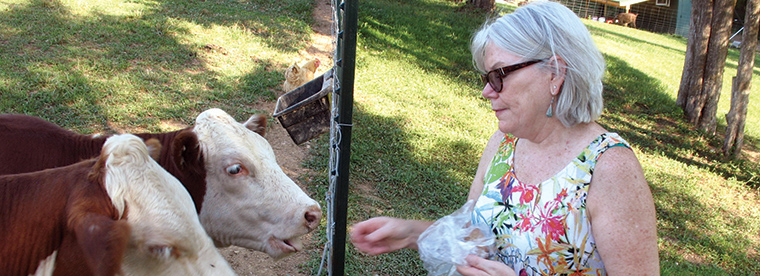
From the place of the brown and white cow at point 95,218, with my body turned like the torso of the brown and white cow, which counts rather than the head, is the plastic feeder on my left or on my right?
on my left

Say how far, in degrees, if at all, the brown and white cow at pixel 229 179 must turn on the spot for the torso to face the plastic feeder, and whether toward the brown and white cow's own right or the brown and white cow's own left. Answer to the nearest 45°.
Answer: approximately 45° to the brown and white cow's own left

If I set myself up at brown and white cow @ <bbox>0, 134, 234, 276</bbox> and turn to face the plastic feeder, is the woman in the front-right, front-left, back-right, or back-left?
front-right

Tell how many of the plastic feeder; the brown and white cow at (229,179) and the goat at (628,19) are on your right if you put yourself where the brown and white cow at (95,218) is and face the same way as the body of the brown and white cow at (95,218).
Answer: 0

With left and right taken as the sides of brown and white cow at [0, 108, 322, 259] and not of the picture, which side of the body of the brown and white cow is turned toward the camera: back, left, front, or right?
right

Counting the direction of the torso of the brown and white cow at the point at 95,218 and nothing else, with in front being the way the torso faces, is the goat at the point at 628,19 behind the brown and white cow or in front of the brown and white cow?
in front

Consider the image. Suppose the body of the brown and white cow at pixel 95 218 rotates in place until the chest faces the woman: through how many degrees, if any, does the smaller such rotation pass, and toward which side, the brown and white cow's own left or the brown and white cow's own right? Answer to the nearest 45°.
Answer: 0° — it already faces them

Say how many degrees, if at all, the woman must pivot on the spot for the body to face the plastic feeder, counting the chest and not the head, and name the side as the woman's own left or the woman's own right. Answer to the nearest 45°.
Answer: approximately 90° to the woman's own right

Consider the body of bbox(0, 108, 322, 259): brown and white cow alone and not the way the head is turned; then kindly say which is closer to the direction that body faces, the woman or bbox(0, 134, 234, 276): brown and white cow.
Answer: the woman

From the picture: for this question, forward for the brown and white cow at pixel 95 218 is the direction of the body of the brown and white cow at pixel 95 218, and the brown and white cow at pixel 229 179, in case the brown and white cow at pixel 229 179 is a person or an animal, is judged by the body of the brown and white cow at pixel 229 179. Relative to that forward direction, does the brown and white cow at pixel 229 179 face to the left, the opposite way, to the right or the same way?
the same way

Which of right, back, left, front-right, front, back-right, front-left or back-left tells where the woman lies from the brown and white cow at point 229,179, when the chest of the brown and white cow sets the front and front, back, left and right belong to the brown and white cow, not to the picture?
front-right

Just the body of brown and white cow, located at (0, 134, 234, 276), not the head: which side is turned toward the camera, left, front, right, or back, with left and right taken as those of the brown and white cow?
right

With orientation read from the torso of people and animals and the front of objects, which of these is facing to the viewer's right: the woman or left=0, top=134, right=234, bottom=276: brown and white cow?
the brown and white cow

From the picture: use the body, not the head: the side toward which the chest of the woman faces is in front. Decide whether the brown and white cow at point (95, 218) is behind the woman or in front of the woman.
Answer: in front

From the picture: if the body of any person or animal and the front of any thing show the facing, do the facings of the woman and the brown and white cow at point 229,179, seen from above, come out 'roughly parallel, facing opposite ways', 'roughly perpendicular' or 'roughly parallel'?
roughly parallel, facing opposite ways
